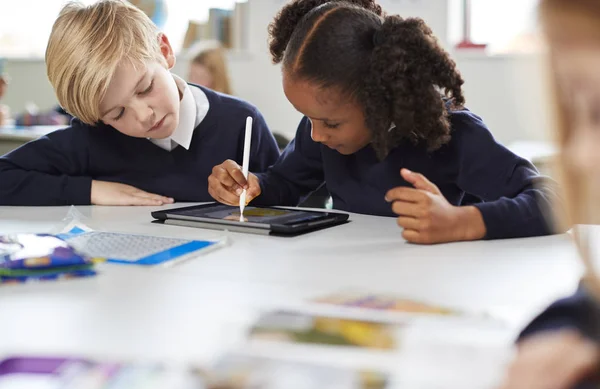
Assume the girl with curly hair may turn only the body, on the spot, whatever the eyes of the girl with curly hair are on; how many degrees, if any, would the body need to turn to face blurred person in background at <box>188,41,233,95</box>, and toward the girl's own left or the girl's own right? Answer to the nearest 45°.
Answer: approximately 135° to the girl's own right

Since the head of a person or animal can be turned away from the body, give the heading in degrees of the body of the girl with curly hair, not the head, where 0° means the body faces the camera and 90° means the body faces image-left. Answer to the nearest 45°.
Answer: approximately 45°

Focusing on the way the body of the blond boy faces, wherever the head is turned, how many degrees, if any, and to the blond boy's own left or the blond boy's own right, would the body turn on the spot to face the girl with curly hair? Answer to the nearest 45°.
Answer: approximately 45° to the blond boy's own left

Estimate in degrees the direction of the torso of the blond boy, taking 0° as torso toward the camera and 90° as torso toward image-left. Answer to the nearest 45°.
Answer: approximately 0°

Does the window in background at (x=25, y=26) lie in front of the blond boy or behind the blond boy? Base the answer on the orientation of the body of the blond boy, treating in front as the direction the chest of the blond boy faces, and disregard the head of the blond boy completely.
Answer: behind

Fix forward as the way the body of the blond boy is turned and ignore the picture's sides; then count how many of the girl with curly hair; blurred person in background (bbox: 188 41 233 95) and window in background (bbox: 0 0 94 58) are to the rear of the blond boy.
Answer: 2

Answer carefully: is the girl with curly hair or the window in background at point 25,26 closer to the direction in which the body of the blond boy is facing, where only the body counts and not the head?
the girl with curly hair

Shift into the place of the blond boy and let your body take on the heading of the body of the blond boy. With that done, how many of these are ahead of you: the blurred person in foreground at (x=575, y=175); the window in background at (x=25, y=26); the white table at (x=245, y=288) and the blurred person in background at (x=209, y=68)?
2
